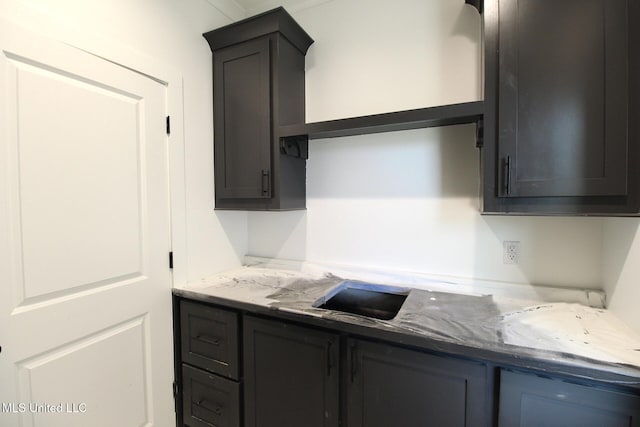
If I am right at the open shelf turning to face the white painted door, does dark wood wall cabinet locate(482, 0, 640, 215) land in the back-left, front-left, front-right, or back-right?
back-left

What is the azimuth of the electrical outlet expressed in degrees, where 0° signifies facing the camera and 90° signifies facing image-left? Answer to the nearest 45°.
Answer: approximately 0°

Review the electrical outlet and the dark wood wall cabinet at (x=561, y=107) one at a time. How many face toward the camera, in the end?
2

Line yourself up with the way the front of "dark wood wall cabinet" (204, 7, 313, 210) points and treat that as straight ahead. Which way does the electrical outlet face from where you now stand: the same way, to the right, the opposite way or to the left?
the same way

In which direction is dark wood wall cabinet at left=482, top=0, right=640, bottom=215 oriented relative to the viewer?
toward the camera

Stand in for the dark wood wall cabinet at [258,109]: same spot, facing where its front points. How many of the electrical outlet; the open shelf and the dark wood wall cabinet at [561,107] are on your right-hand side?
0

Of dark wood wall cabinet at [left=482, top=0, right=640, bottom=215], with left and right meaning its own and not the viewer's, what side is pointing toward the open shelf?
right

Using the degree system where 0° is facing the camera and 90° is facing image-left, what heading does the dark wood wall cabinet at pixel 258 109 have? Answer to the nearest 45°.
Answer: approximately 45°

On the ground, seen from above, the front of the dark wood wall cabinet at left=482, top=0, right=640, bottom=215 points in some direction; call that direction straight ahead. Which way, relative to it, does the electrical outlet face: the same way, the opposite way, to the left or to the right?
the same way

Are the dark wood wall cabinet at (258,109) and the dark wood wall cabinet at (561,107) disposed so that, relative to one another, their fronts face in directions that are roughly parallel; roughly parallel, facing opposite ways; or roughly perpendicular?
roughly parallel

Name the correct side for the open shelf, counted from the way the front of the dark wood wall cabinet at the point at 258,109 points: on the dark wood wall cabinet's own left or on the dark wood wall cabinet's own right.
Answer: on the dark wood wall cabinet's own left

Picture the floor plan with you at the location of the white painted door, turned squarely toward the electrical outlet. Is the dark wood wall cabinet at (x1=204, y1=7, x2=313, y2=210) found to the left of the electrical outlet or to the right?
left

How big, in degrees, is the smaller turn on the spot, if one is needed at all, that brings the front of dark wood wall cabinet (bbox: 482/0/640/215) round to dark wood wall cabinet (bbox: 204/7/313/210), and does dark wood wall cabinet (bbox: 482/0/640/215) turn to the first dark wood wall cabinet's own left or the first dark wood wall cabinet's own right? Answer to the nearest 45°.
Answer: approximately 90° to the first dark wood wall cabinet's own right
